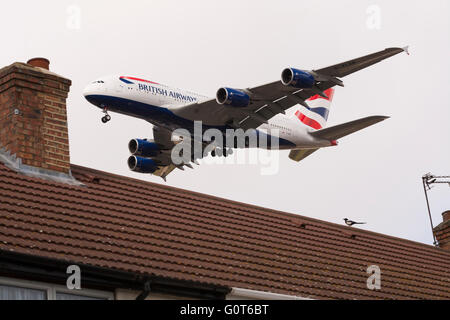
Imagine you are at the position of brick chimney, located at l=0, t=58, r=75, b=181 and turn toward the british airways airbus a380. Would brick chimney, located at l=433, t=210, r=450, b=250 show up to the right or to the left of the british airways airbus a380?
right

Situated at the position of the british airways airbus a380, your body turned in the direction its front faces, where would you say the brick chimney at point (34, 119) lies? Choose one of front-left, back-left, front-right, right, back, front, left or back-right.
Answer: front-left

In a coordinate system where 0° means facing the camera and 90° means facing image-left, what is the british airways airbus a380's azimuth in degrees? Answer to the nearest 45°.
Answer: approximately 45°

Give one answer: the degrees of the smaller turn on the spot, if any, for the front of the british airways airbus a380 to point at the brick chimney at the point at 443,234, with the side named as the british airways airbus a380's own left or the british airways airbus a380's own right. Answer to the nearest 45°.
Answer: approximately 90° to the british airways airbus a380's own left
